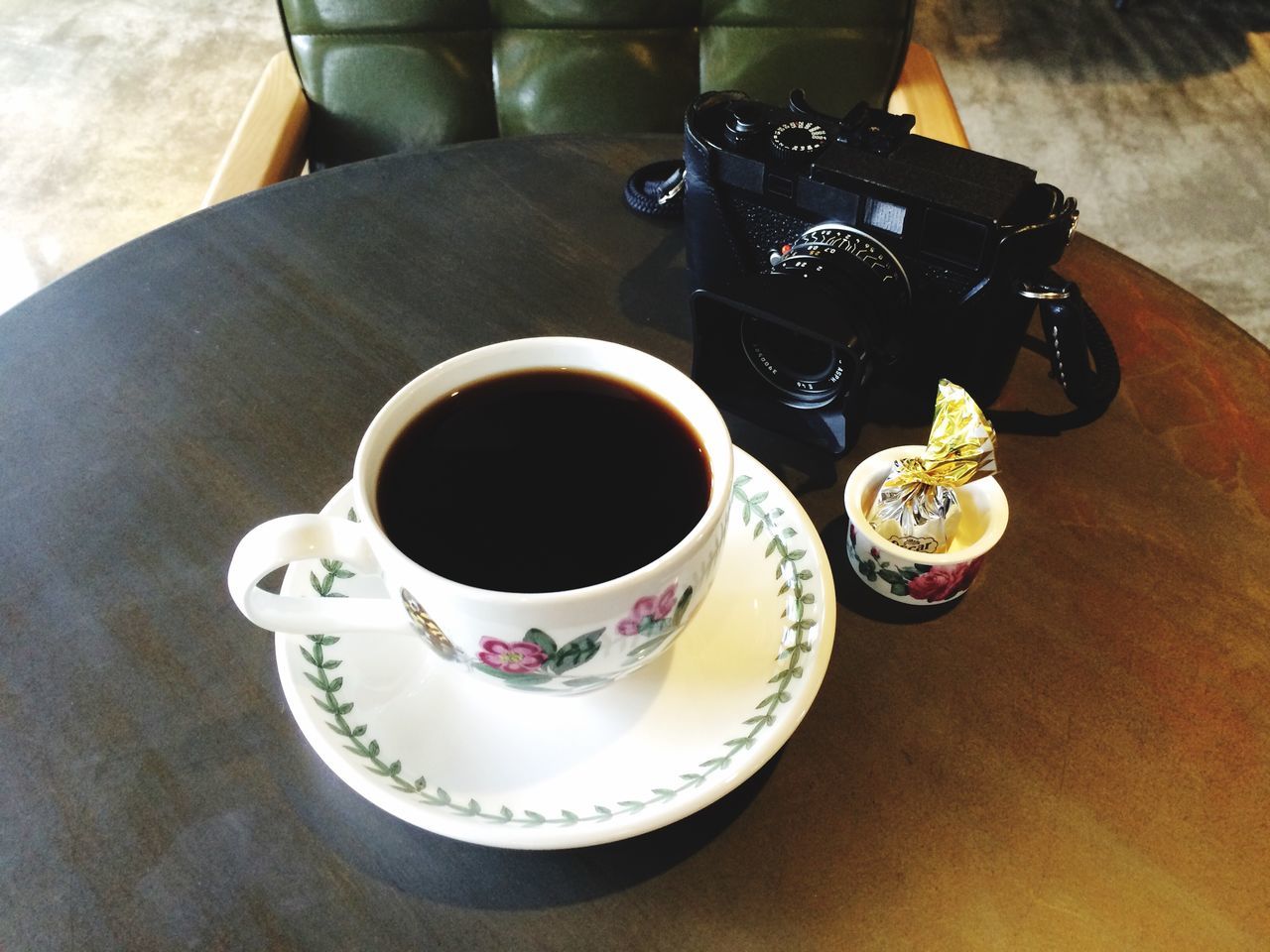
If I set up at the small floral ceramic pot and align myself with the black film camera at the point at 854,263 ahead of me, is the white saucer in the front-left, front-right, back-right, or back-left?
back-left

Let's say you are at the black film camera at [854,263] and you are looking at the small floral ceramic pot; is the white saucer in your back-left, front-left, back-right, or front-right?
front-right
